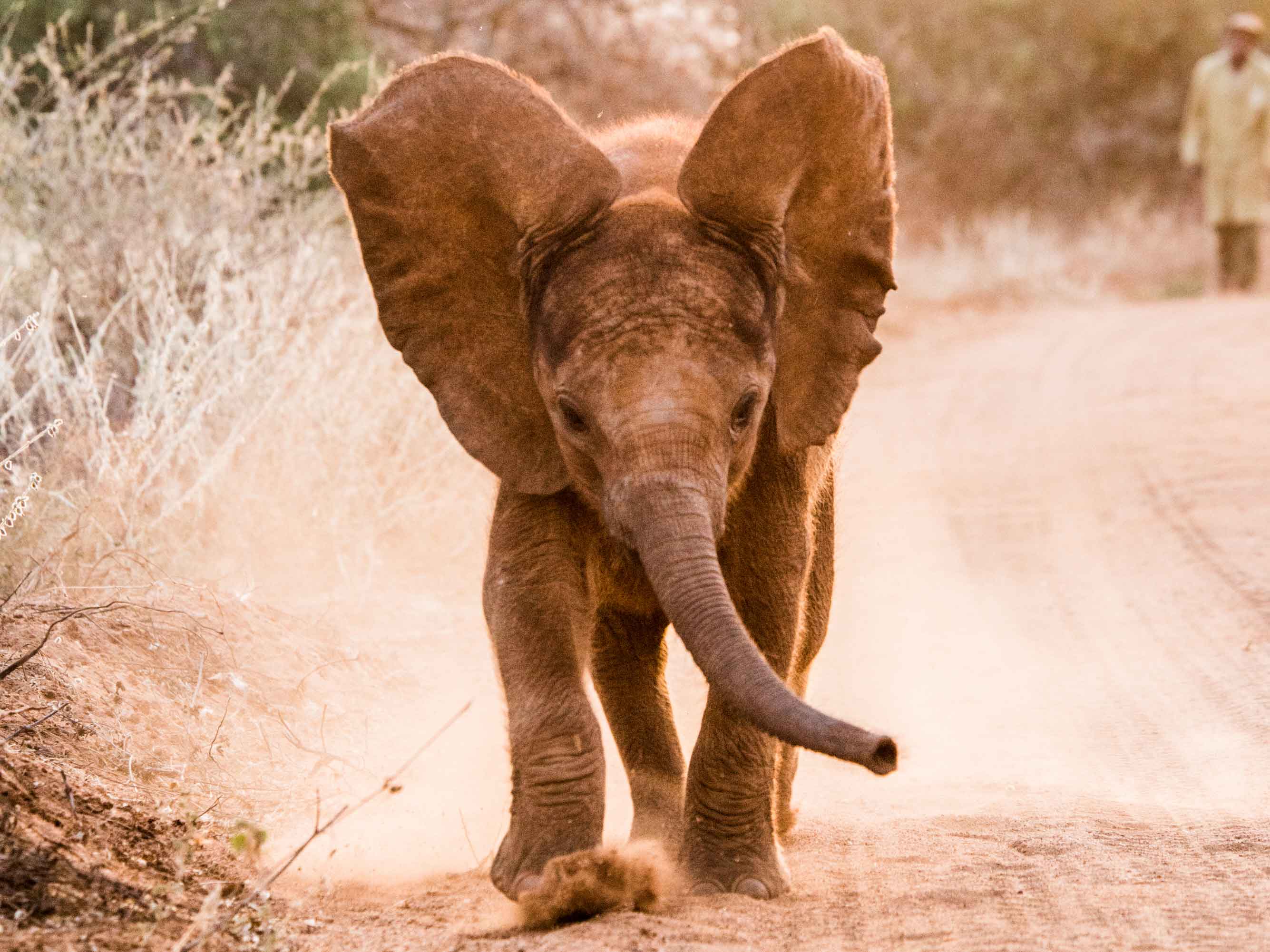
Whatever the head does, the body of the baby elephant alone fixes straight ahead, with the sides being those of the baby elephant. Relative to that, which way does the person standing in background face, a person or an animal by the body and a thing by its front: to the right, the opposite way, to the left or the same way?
the same way

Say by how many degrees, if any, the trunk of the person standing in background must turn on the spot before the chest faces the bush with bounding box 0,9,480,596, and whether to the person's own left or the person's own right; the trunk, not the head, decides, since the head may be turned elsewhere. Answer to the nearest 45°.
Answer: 0° — they already face it

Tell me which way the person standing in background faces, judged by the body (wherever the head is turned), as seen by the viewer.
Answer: toward the camera

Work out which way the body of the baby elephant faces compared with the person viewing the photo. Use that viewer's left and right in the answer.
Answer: facing the viewer

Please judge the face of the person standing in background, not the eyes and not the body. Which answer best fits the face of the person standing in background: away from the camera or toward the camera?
toward the camera

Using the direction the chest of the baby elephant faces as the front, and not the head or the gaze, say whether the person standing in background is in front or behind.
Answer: behind

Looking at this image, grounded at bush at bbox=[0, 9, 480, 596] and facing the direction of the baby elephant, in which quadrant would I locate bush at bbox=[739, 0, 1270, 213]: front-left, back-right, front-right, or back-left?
back-left

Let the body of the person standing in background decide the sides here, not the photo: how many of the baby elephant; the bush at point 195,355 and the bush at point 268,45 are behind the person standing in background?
0

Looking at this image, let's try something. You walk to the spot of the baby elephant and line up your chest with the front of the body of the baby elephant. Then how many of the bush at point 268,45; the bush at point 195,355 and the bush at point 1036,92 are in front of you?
0

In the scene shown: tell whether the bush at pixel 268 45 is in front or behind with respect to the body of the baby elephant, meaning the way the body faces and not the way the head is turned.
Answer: behind

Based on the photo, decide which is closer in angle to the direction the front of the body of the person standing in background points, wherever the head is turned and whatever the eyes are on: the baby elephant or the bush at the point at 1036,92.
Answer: the baby elephant

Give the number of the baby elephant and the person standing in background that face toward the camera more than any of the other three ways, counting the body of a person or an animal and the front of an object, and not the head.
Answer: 2

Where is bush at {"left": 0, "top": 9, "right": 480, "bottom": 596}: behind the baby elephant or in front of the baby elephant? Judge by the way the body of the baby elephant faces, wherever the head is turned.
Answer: behind

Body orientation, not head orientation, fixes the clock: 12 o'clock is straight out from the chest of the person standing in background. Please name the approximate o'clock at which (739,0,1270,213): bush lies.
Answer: The bush is roughly at 5 o'clock from the person standing in background.

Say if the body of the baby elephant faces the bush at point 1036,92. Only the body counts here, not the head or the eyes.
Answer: no
